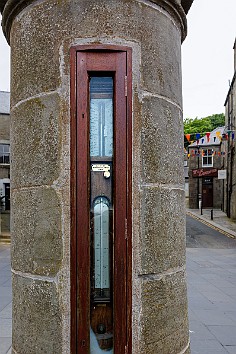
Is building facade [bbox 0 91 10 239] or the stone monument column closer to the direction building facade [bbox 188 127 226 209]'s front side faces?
the stone monument column

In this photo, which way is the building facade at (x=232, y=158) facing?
to the viewer's left

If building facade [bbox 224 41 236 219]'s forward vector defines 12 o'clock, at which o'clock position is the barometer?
The barometer is roughly at 9 o'clock from the building facade.

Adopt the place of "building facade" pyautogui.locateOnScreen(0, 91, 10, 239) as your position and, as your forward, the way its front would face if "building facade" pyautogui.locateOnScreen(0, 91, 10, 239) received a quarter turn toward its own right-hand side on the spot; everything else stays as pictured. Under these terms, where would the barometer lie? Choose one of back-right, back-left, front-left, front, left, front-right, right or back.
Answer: left

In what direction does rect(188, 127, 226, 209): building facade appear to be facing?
toward the camera

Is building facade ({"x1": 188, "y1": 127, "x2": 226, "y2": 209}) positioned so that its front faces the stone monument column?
yes

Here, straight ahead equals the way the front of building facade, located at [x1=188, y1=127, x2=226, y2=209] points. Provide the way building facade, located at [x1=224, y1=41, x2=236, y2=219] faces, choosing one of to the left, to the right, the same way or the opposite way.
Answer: to the right

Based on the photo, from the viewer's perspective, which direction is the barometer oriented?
toward the camera

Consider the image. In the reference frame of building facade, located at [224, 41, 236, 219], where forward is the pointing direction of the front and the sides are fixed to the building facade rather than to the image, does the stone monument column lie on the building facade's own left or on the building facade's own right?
on the building facade's own left

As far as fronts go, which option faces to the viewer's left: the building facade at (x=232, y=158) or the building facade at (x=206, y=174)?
the building facade at (x=232, y=158)

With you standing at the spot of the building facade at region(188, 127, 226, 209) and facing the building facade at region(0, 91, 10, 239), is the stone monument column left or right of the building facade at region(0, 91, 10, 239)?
left

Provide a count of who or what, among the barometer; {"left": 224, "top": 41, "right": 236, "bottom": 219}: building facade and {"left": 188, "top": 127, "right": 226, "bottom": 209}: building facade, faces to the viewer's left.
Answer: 1

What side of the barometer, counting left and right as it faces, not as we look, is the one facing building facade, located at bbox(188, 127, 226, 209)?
back
